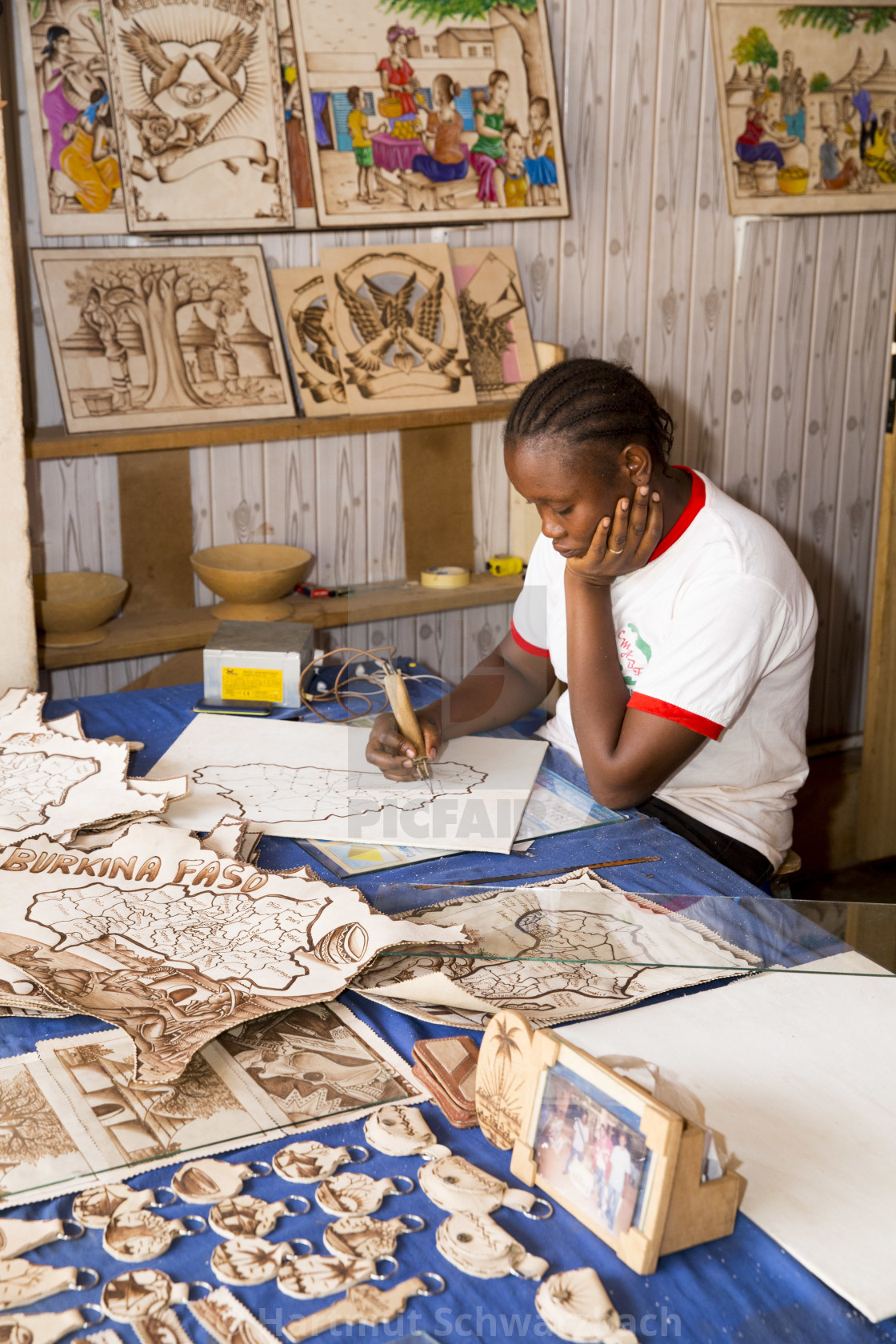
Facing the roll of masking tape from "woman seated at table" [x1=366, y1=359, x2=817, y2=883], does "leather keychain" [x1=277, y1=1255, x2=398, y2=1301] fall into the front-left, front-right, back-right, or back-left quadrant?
back-left

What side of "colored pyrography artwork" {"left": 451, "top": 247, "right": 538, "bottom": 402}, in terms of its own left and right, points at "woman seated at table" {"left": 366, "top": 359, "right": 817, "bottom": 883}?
front

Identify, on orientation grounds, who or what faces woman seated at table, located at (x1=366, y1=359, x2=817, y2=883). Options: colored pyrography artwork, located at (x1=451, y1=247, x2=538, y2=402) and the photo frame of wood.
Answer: the colored pyrography artwork

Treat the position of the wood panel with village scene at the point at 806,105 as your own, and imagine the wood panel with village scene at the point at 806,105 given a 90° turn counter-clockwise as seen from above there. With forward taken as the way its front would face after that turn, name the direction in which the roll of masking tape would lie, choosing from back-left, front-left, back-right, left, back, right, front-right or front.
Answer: back-right

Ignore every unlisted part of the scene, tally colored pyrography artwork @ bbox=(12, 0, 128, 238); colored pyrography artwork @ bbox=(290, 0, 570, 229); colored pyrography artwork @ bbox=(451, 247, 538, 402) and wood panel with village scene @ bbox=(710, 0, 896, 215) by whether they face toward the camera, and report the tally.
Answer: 4

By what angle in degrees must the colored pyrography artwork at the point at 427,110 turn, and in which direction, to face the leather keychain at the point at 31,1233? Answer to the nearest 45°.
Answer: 0° — it already faces it

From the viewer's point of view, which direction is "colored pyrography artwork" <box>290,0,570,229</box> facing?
toward the camera

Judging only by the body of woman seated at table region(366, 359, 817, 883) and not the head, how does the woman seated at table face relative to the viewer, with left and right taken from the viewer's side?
facing the viewer and to the left of the viewer

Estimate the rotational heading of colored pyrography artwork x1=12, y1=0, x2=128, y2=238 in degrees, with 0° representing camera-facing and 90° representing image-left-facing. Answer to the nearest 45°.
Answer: approximately 0°

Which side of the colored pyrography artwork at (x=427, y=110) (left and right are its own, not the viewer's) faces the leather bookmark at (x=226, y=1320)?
front

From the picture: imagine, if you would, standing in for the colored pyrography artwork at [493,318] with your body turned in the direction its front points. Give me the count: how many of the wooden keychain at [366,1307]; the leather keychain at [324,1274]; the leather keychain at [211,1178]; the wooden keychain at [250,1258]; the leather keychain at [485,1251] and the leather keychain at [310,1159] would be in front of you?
6

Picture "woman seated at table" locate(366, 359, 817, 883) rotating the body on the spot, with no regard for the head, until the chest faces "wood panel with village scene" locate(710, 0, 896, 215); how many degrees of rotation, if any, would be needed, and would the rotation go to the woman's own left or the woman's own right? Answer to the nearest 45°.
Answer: approximately 135° to the woman's own right

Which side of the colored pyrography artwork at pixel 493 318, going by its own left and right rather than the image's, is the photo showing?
front

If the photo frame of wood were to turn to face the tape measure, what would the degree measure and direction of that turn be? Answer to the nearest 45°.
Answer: approximately 135° to its right

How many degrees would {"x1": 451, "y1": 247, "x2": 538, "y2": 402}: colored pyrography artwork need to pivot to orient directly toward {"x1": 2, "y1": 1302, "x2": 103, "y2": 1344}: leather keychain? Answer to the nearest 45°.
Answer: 0° — it already faces it

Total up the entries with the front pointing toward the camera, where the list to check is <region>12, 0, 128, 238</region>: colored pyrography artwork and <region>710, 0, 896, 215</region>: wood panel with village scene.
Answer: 2
